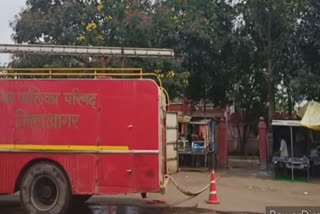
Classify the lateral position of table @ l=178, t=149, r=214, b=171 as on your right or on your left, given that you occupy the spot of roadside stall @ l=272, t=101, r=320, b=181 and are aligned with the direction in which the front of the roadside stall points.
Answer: on your right

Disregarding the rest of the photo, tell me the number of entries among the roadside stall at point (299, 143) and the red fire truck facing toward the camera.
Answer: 1

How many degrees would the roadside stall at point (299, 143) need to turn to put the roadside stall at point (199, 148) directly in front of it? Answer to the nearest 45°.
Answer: approximately 90° to its right

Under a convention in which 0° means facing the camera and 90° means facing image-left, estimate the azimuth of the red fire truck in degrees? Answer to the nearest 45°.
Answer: approximately 90°

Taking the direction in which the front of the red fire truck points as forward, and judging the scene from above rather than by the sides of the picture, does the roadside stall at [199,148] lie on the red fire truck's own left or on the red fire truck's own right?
on the red fire truck's own right

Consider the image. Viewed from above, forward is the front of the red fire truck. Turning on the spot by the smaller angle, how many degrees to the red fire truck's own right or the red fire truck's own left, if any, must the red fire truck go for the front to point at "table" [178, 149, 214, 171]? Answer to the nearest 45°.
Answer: approximately 135° to the red fire truck's own right

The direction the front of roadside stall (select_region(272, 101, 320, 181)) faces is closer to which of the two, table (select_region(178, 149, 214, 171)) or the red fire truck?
the red fire truck

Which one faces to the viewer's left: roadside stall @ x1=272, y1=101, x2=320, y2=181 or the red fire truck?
the red fire truck

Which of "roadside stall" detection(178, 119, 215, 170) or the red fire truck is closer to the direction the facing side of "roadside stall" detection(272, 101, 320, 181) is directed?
the red fire truck
